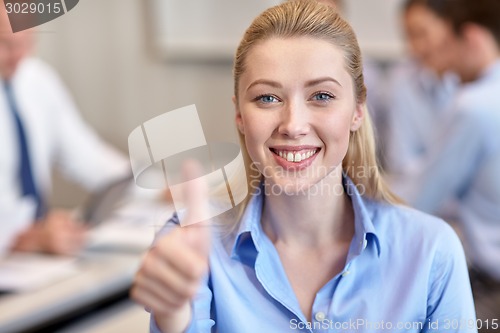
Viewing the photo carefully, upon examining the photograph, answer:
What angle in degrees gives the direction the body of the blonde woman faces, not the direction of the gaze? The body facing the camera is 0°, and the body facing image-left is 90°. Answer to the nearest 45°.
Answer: approximately 0°

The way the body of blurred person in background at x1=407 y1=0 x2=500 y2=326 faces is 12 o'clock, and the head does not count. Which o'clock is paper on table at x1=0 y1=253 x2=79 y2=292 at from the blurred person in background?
The paper on table is roughly at 12 o'clock from the blurred person in background.

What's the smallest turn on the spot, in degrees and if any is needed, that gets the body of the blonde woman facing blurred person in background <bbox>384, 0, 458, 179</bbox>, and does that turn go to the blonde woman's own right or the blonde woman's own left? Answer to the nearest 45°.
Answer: approximately 180°

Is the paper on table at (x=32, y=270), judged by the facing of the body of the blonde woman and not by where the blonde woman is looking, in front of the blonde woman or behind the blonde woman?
behind

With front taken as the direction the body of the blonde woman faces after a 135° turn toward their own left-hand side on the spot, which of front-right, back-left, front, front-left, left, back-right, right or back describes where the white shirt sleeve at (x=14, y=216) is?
left

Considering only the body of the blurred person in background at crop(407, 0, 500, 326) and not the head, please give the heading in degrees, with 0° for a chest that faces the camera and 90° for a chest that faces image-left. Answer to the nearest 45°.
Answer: approximately 90°

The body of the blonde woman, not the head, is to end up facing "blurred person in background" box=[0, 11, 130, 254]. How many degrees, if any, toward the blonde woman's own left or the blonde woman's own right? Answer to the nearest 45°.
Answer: approximately 135° to the blonde woman's own right

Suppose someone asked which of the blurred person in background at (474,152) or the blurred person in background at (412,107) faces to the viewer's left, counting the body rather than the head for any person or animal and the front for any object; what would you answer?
the blurred person in background at (474,152)
